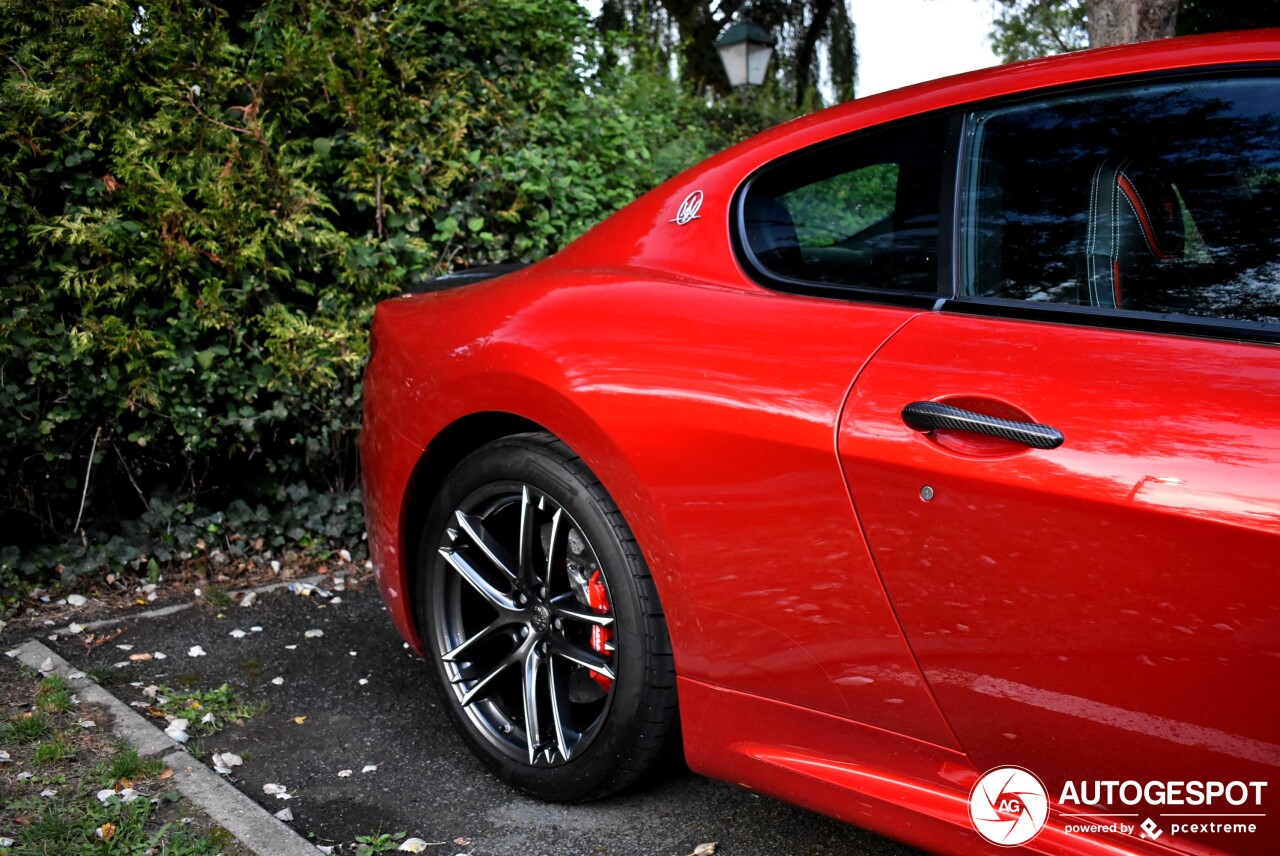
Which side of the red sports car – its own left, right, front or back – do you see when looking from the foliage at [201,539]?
back

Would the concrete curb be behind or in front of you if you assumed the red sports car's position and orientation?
behind

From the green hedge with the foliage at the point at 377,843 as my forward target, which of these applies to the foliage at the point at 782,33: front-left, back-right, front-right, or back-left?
back-left

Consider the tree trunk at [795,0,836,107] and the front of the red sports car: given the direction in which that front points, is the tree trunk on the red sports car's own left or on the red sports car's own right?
on the red sports car's own left

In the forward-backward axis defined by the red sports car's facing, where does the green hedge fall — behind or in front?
behind

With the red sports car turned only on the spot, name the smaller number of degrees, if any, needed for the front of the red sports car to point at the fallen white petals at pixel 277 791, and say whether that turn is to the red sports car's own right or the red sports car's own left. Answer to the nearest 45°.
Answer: approximately 135° to the red sports car's own right

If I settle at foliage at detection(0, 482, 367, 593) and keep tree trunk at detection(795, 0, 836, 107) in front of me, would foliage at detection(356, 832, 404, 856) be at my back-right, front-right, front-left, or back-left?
back-right

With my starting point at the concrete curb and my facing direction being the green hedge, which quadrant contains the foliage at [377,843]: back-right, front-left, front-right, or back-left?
back-right

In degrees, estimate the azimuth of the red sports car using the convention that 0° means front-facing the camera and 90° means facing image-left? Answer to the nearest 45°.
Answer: approximately 315°

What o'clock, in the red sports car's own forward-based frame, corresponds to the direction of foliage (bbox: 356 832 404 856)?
The foliage is roughly at 5 o'clock from the red sports car.

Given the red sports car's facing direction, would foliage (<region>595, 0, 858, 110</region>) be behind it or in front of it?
behind
